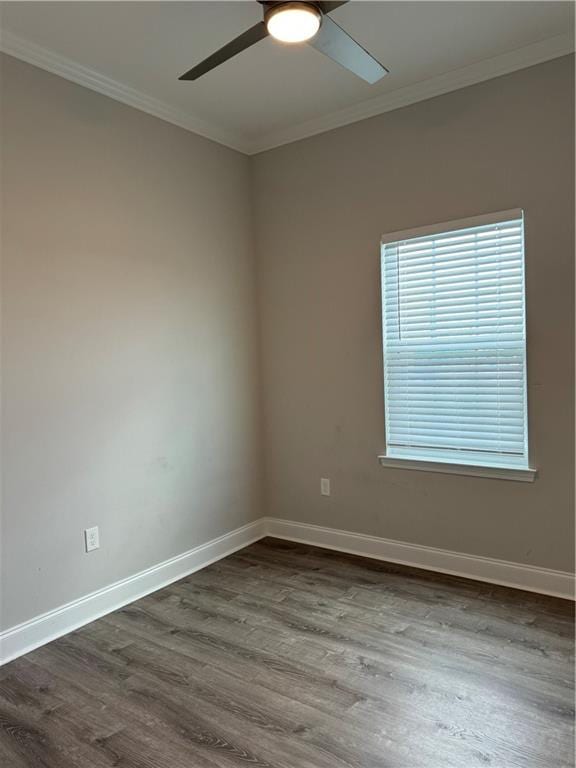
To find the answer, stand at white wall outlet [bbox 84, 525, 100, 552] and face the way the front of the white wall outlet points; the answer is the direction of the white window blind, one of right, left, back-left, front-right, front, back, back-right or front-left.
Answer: front-left

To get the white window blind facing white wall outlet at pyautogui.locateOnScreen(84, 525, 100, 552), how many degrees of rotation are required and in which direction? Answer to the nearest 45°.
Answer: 0° — it already faces it

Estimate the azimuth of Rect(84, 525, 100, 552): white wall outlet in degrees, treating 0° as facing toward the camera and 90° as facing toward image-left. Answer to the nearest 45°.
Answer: approximately 315°

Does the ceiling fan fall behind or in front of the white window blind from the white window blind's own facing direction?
in front

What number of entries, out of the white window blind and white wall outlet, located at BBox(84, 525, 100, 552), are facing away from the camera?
0
